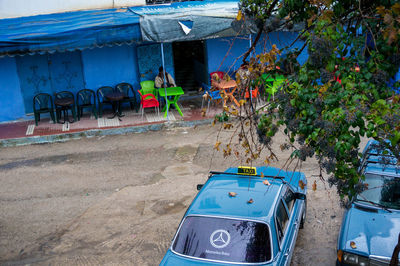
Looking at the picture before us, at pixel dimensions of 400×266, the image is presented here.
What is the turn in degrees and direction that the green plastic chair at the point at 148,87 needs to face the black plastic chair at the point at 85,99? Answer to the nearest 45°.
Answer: approximately 135° to its right

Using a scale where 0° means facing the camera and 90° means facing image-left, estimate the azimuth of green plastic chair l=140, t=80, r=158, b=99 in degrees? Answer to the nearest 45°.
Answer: approximately 315°

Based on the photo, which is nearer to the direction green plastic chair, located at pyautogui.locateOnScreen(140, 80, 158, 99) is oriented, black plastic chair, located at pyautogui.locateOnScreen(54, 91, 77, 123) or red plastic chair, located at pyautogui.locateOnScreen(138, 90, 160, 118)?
the red plastic chair

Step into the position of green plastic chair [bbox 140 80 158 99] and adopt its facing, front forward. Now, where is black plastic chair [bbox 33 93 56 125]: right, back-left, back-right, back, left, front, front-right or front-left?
back-right

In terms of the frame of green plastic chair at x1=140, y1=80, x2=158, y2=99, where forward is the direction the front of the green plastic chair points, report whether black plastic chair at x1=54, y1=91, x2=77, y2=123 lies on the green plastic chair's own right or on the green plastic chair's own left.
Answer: on the green plastic chair's own right
